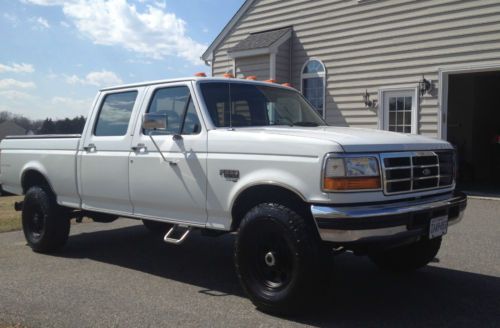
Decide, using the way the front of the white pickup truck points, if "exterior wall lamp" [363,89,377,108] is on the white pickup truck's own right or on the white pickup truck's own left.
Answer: on the white pickup truck's own left

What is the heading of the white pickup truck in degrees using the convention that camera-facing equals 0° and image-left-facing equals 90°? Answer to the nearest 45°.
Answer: approximately 315°
